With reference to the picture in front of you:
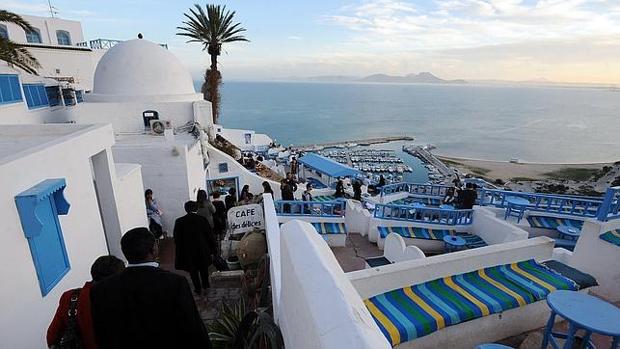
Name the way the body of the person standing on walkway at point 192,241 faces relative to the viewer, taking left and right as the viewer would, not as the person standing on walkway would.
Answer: facing away from the viewer

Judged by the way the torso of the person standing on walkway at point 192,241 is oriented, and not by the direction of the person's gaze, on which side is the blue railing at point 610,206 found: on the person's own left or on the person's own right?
on the person's own right

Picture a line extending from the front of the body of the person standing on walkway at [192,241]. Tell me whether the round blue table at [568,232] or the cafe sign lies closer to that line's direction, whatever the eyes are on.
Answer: the cafe sign

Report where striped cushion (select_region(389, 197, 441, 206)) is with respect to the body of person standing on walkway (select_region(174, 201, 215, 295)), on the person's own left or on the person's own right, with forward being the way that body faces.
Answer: on the person's own right

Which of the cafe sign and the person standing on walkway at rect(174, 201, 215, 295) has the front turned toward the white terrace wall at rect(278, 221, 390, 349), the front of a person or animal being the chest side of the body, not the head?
the cafe sign

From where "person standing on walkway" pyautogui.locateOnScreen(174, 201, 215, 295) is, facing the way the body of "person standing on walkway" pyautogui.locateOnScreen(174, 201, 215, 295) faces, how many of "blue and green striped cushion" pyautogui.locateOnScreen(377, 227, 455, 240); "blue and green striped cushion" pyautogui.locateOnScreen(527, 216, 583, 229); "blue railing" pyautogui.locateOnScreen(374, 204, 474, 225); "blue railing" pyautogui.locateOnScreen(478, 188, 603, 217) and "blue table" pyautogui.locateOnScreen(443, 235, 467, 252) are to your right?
5

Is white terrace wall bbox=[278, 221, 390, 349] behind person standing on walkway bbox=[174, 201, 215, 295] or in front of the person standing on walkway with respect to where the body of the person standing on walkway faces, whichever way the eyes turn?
behind

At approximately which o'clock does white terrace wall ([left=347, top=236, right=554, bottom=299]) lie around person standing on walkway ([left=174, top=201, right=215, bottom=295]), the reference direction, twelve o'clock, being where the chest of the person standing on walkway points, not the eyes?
The white terrace wall is roughly at 4 o'clock from the person standing on walkway.

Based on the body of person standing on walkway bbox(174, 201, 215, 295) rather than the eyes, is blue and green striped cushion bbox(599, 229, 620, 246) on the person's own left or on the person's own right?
on the person's own right

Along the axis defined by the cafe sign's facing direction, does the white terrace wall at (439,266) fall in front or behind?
in front

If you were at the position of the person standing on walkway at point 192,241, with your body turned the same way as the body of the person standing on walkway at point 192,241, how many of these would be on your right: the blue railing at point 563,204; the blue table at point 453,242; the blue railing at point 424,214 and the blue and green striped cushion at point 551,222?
4

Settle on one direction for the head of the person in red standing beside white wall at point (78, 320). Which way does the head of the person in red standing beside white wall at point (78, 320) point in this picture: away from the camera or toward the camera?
away from the camera

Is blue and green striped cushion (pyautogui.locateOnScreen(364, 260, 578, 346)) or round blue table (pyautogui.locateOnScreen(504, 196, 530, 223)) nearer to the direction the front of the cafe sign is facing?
the blue and green striped cushion

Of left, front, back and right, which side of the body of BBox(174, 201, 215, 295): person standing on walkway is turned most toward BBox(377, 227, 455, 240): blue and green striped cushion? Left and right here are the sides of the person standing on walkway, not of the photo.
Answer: right

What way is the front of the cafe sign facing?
toward the camera

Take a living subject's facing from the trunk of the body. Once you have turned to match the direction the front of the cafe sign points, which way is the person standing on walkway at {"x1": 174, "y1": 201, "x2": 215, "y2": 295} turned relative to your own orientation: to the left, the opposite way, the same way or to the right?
the opposite way

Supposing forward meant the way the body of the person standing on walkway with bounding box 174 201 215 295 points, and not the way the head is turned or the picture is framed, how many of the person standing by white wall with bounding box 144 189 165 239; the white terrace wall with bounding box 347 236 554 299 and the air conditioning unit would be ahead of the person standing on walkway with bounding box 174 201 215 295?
2

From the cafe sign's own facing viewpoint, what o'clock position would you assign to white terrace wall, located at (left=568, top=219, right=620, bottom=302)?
The white terrace wall is roughly at 10 o'clock from the cafe sign.

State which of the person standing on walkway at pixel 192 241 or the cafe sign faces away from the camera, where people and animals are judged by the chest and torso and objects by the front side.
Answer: the person standing on walkway

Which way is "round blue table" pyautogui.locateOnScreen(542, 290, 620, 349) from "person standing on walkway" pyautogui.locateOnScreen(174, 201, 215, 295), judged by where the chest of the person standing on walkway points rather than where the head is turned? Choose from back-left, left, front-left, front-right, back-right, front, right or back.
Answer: back-right
